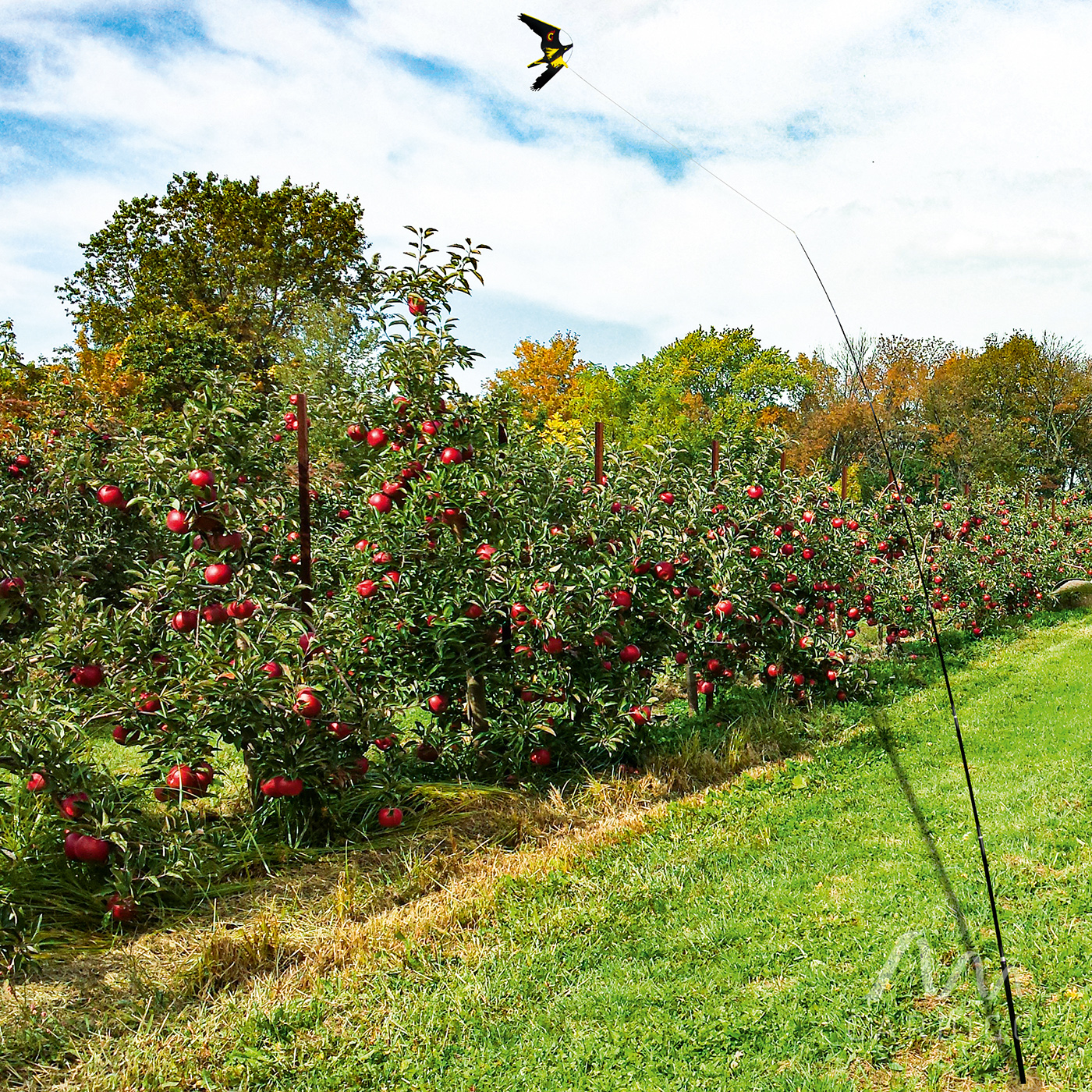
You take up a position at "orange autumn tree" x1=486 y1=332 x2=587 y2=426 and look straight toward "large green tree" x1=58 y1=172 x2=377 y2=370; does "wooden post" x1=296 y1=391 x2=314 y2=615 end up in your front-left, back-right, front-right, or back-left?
front-left

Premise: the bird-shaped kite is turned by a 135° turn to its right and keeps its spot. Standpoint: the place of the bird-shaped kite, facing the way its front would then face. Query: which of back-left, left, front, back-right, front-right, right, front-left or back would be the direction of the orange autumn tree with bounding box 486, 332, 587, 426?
back-right

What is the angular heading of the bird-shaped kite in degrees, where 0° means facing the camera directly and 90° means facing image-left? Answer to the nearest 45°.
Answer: approximately 270°

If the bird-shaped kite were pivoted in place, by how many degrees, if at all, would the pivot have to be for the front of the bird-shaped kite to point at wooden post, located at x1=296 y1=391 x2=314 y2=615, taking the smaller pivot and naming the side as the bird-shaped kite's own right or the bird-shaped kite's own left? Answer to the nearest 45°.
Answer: approximately 135° to the bird-shaped kite's own right
